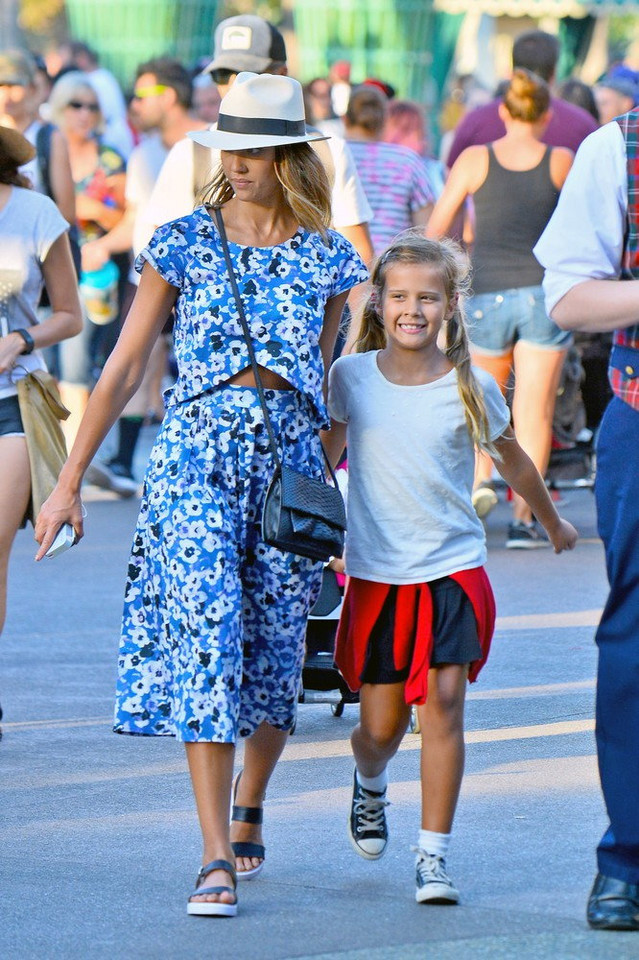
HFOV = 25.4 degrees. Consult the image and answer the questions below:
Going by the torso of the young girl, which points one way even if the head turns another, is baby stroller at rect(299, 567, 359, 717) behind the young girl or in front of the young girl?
behind

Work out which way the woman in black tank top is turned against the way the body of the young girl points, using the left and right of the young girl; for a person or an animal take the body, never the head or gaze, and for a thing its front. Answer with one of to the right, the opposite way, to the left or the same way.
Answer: the opposite way

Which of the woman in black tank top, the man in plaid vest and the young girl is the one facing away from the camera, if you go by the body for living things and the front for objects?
the woman in black tank top

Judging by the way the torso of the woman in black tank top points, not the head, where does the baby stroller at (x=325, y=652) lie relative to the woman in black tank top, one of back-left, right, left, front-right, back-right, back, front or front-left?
back

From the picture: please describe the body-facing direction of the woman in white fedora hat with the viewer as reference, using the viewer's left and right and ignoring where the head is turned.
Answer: facing the viewer

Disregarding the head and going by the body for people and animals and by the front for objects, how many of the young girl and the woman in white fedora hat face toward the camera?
2

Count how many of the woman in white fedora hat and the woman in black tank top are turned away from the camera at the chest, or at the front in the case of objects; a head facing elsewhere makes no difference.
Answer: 1

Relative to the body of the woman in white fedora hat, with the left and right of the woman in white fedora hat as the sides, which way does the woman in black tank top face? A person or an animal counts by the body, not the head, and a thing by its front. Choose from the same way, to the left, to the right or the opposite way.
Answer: the opposite way

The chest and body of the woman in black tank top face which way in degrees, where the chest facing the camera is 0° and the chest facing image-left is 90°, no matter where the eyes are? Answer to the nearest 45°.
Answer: approximately 180°

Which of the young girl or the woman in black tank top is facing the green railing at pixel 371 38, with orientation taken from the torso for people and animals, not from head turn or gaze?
the woman in black tank top

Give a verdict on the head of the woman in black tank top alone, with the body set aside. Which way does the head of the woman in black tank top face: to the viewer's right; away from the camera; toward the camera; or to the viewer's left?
away from the camera

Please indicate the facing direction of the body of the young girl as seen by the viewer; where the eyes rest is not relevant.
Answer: toward the camera
